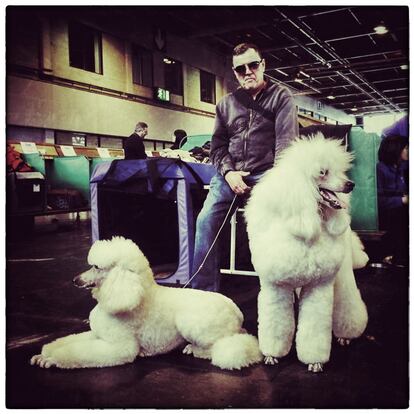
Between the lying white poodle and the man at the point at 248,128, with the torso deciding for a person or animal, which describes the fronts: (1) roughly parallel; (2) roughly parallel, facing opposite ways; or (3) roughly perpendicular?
roughly perpendicular

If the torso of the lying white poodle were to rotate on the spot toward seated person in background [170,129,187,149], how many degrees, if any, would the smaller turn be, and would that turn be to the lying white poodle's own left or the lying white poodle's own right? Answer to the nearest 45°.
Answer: approximately 90° to the lying white poodle's own right

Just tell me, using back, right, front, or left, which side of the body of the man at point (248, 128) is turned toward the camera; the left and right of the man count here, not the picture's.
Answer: front

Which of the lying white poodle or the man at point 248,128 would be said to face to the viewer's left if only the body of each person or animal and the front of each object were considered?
the lying white poodle

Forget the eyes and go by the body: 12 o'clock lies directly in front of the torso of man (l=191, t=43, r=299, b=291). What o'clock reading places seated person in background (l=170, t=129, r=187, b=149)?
The seated person in background is roughly at 5 o'clock from the man.

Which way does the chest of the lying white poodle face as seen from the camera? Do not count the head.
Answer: to the viewer's left

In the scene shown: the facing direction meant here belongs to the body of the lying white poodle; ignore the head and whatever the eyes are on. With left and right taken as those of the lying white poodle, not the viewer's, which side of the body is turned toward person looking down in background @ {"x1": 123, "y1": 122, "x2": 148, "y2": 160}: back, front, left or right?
right
